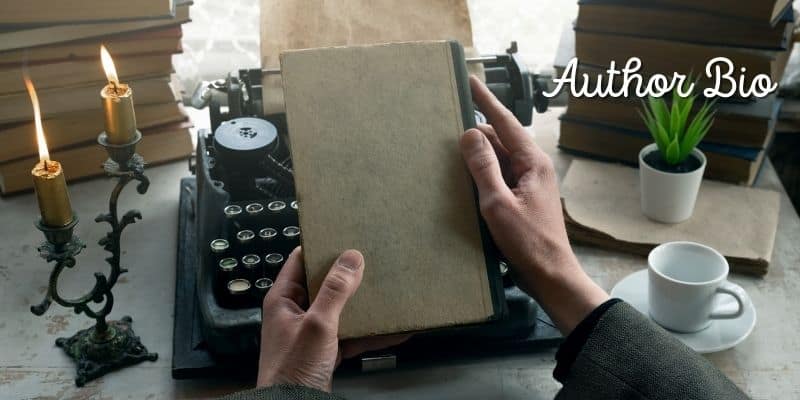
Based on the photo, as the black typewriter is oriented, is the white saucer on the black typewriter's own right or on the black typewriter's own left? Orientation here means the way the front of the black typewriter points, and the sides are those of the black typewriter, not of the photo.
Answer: on the black typewriter's own left

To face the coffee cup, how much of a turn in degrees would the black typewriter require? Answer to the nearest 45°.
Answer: approximately 90° to its left

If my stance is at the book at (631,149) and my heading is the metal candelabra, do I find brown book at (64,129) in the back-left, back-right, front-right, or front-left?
front-right

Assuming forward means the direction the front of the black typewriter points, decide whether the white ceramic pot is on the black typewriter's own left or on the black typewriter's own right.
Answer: on the black typewriter's own left

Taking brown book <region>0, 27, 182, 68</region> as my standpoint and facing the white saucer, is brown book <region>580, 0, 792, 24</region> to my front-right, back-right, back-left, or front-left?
front-left

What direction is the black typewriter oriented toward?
toward the camera

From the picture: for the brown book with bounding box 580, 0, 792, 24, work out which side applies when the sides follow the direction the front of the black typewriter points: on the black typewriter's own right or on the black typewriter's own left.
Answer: on the black typewriter's own left
